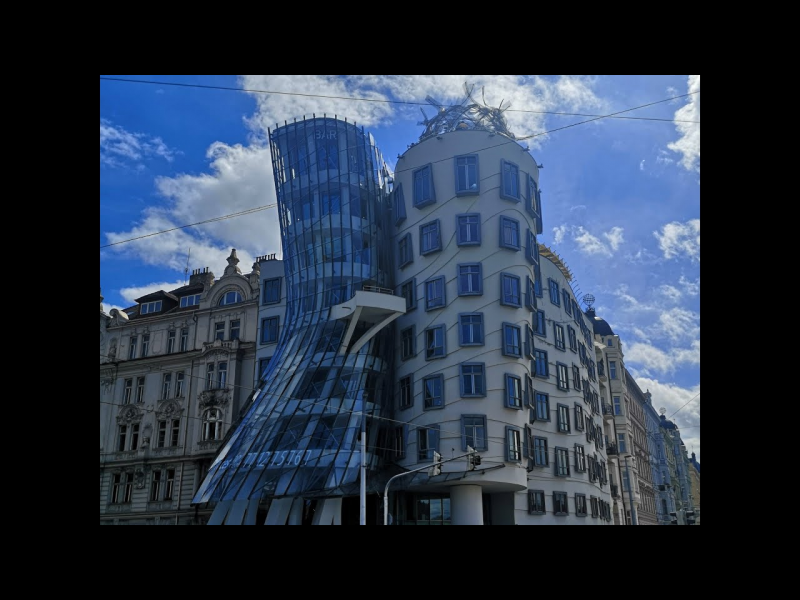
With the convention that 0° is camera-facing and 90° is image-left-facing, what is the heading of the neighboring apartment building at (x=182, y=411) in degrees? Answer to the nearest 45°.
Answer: approximately 45°

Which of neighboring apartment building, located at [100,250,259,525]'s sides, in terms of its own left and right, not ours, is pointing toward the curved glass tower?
left
